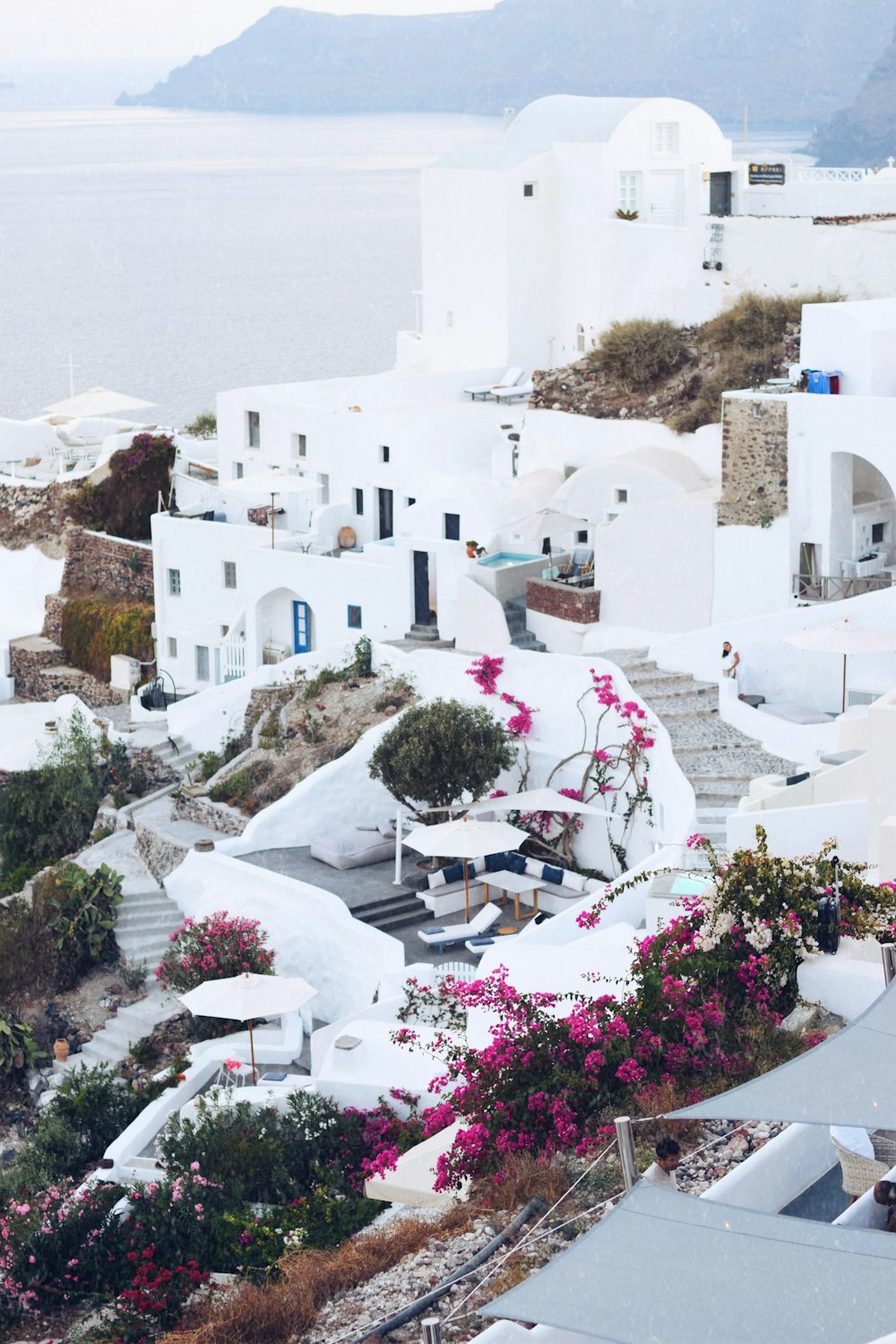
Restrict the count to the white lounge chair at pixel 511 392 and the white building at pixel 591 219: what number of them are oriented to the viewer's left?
1

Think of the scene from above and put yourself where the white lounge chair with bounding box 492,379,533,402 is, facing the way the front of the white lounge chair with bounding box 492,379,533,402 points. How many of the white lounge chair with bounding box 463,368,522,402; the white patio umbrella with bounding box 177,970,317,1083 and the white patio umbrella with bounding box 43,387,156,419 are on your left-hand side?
1

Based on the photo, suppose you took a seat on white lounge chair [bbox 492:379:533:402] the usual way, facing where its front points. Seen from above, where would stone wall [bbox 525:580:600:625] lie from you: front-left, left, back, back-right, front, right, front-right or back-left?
left

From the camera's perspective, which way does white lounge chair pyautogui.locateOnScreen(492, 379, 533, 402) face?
to the viewer's left

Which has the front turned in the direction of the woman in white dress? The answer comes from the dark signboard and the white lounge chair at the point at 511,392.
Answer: the dark signboard

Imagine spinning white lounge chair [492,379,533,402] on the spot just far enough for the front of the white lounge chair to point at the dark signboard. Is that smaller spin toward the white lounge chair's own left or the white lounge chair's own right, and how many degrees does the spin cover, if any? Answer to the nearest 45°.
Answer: approximately 180°

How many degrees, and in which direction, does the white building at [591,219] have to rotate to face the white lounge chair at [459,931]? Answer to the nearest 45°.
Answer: approximately 45° to its right

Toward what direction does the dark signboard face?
toward the camera

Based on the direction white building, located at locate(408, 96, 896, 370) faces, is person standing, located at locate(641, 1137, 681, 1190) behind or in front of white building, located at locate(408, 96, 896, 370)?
in front

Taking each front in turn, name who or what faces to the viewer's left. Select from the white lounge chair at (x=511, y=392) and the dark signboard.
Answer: the white lounge chair

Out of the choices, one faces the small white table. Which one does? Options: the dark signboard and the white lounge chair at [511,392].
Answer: the dark signboard

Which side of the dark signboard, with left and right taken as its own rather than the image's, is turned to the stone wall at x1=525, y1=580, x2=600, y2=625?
front

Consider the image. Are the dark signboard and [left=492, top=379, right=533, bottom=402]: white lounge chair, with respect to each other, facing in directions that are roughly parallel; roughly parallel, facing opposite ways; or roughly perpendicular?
roughly perpendicular

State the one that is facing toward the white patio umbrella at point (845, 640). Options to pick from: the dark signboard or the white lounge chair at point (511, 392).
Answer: the dark signboard

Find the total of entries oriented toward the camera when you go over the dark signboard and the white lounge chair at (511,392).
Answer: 1

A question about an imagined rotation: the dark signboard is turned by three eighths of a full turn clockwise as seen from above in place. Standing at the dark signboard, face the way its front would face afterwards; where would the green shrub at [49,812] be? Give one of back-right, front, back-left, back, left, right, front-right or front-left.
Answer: left

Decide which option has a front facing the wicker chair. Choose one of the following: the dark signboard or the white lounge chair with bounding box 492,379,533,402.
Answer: the dark signboard

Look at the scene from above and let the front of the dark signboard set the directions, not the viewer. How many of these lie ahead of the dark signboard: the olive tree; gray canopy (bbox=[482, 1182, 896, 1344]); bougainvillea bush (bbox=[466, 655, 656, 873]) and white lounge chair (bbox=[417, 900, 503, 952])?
4

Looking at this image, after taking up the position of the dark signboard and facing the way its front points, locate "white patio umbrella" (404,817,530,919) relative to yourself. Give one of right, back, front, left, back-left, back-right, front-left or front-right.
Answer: front

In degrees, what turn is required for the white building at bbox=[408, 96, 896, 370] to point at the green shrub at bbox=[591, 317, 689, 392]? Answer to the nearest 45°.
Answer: approximately 45° to its right

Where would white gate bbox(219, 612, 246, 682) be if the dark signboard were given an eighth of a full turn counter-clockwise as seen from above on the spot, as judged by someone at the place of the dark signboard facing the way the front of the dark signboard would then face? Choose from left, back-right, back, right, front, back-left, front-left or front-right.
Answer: right
